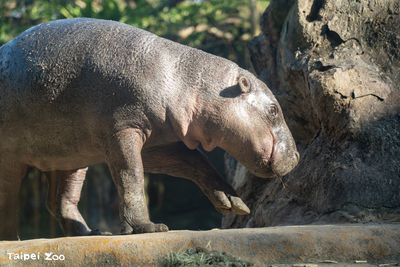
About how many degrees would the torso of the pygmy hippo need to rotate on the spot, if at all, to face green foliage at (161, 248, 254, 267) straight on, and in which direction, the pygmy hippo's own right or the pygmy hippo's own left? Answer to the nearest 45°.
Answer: approximately 90° to the pygmy hippo's own right

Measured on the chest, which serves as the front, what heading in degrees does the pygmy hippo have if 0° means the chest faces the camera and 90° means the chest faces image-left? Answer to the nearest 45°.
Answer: approximately 270°
